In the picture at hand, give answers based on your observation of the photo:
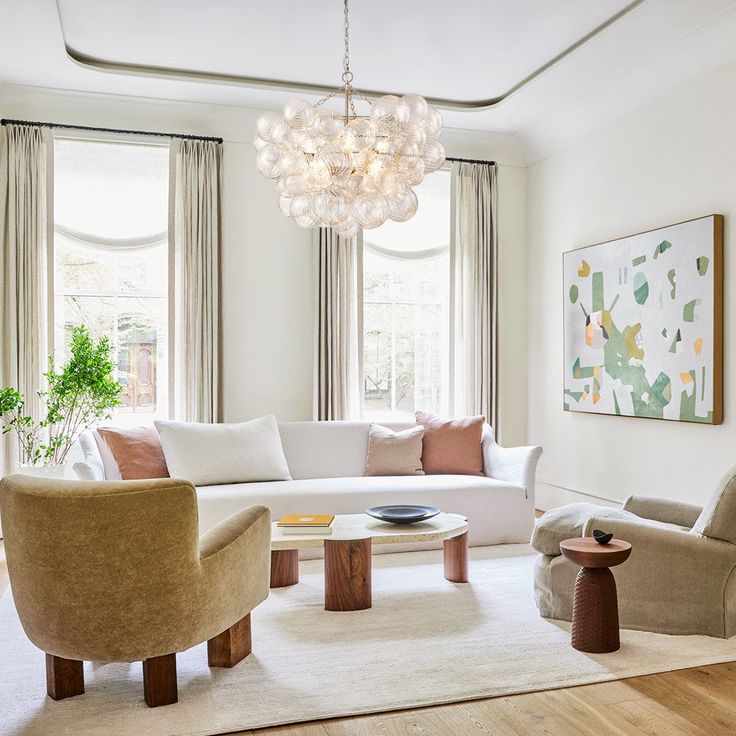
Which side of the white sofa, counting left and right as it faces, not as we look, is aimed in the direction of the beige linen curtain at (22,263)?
right

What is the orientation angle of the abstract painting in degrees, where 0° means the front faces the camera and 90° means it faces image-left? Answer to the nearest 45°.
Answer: approximately 45°

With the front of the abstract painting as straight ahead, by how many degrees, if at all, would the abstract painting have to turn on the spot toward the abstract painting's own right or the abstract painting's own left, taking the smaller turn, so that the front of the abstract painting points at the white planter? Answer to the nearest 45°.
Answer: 0° — it already faces it

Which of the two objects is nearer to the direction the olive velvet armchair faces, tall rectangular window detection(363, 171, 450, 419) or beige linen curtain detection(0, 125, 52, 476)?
the tall rectangular window

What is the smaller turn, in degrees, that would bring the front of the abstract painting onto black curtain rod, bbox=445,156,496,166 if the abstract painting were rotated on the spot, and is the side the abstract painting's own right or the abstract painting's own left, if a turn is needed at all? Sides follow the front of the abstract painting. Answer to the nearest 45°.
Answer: approximately 90° to the abstract painting's own right

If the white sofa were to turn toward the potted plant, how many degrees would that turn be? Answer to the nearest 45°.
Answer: approximately 90° to its right

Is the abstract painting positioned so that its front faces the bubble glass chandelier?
yes

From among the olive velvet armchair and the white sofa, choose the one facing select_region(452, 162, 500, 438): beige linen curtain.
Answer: the olive velvet armchair

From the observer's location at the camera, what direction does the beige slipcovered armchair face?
facing to the left of the viewer

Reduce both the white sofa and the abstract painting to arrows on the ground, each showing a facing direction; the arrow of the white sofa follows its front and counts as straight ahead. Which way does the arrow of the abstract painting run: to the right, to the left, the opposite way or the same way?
to the right

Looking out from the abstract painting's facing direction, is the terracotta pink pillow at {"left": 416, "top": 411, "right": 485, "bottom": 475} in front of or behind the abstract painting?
in front
